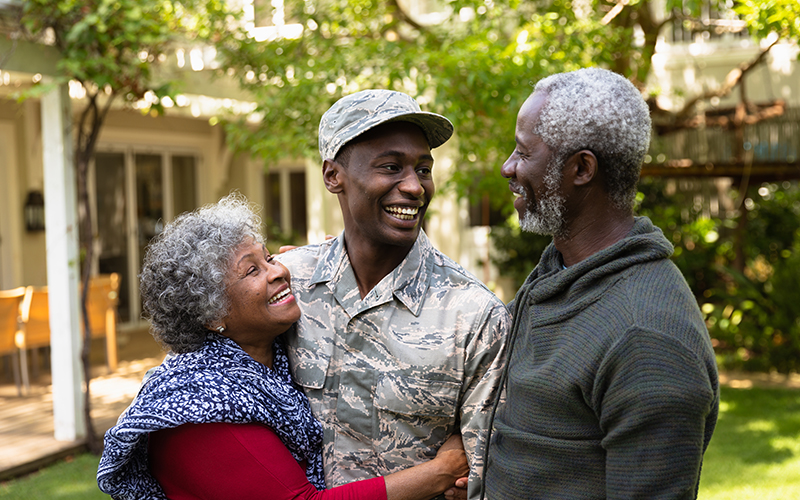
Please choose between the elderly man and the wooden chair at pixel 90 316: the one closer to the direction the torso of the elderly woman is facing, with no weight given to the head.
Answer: the elderly man

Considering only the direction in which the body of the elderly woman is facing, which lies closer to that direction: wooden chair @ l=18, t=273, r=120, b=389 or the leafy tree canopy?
the leafy tree canopy

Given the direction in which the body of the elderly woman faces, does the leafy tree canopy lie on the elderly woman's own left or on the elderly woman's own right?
on the elderly woman's own left

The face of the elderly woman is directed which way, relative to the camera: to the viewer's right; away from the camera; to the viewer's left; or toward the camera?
to the viewer's right

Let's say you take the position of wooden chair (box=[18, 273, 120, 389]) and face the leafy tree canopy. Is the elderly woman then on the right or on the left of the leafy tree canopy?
right

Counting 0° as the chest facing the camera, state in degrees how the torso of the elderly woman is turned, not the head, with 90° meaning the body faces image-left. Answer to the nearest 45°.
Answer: approximately 270°

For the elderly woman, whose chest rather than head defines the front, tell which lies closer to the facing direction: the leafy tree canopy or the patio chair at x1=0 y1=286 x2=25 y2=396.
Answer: the leafy tree canopy

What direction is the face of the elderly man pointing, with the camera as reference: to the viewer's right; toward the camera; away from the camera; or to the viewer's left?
to the viewer's left
